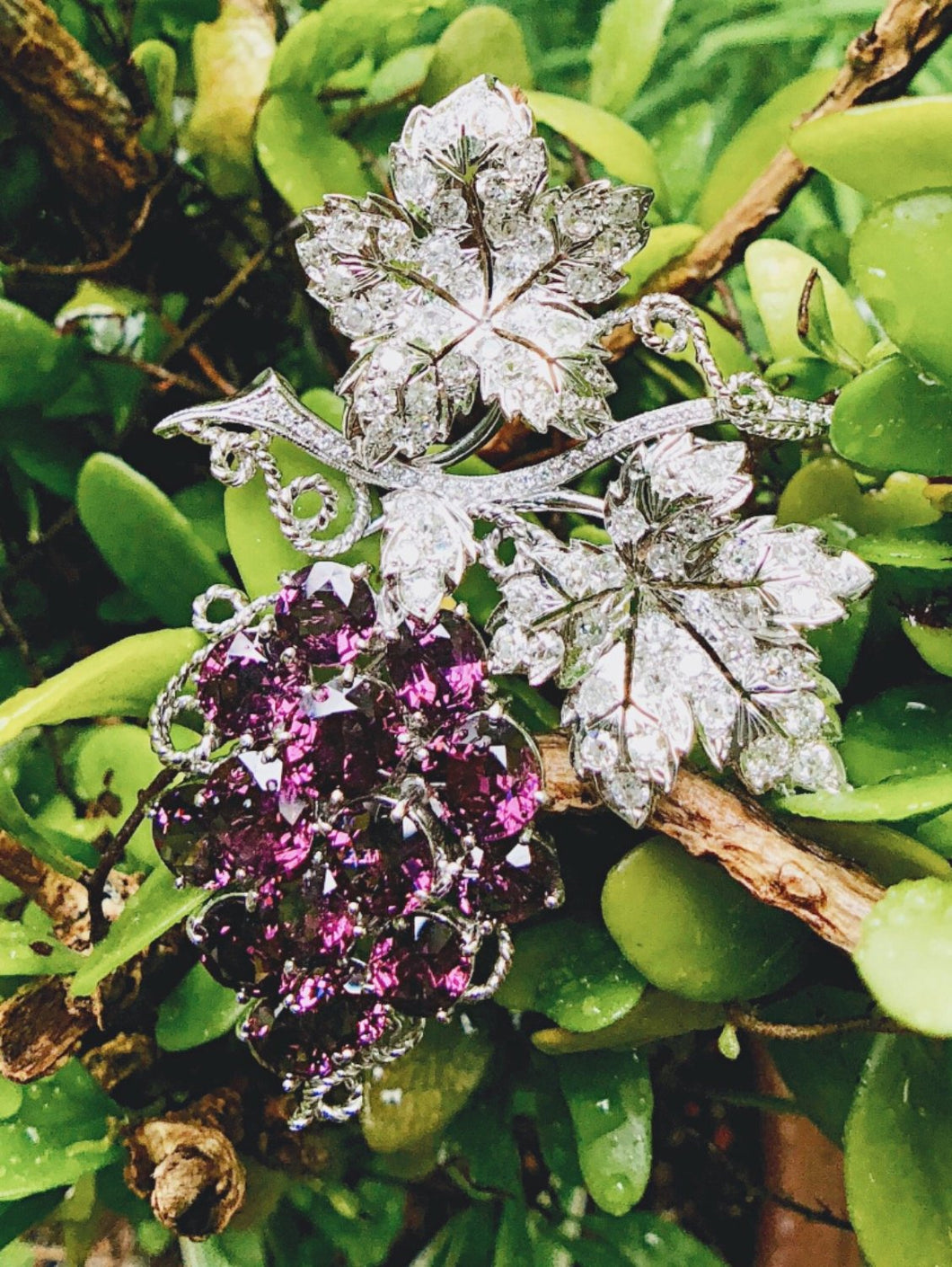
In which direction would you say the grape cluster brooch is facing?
toward the camera
